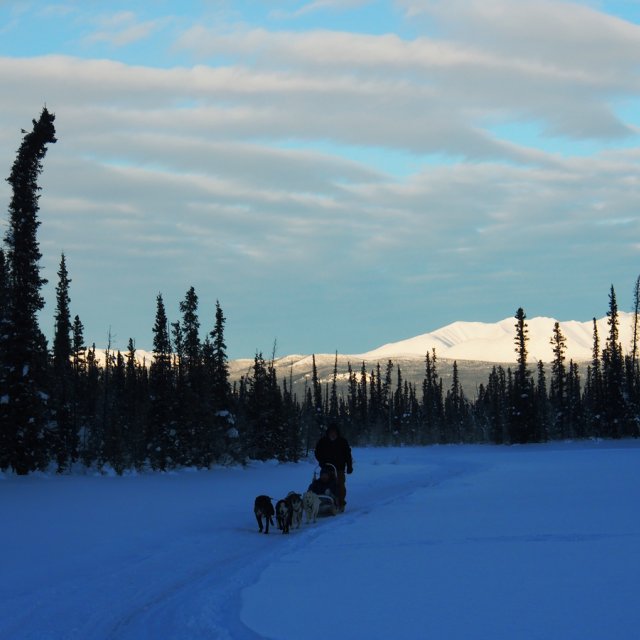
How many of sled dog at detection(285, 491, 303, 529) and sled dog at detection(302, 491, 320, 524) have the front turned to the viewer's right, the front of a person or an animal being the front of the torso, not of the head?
0

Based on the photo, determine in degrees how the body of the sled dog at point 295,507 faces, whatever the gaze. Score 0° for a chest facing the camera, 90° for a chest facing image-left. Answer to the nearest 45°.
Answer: approximately 45°

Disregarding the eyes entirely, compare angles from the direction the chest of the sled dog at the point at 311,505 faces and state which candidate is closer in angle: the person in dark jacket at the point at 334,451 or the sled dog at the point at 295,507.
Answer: the sled dog

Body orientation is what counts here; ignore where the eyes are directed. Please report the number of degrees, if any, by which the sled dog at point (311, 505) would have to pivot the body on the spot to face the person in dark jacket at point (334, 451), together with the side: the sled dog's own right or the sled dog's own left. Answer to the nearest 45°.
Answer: approximately 135° to the sled dog's own right

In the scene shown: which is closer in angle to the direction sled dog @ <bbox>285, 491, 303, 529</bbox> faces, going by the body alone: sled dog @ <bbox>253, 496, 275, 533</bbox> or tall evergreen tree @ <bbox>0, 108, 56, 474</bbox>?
the sled dog

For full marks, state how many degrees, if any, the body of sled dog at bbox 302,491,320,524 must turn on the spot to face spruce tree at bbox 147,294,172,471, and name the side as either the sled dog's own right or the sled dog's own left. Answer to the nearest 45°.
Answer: approximately 135° to the sled dog's own right

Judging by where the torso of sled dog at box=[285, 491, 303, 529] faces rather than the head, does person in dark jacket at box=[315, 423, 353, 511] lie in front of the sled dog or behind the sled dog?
behind

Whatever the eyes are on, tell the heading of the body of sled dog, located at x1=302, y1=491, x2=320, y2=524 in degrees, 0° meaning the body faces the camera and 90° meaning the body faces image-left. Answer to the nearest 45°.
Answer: approximately 45°

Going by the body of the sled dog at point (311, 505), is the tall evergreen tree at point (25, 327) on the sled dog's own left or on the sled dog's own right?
on the sled dog's own right
